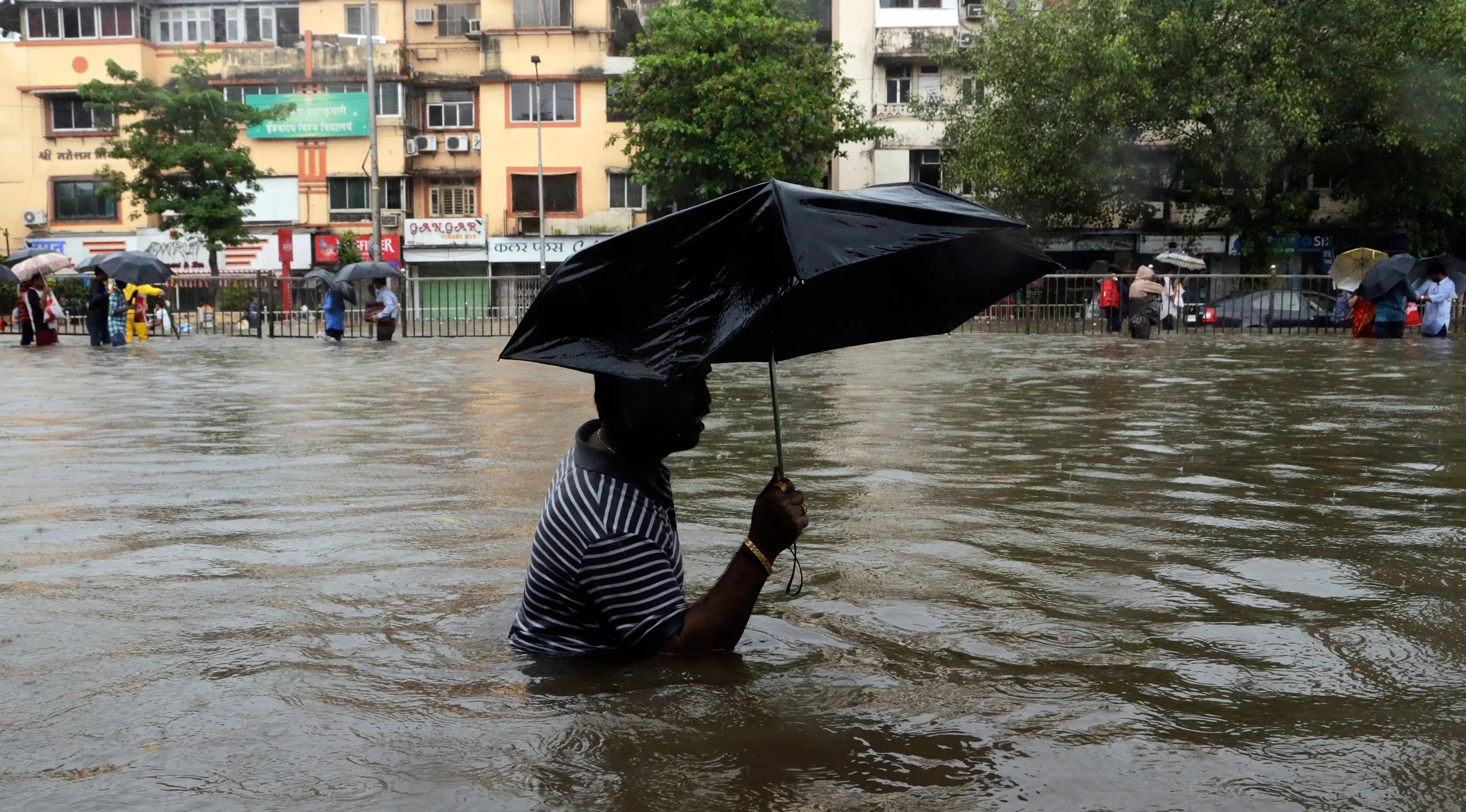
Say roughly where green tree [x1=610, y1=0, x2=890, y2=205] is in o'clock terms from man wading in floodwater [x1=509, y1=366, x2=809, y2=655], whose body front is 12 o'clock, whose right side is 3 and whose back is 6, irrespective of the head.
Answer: The green tree is roughly at 9 o'clock from the man wading in floodwater.

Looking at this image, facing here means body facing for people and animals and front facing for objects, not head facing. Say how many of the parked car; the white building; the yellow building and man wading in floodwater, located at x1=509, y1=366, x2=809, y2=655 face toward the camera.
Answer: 2

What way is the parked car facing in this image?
to the viewer's right

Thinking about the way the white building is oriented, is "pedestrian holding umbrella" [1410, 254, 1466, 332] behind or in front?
in front

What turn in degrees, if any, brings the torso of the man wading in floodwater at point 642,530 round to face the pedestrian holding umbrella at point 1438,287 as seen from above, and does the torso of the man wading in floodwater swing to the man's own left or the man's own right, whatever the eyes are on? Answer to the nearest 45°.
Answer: approximately 45° to the man's own left

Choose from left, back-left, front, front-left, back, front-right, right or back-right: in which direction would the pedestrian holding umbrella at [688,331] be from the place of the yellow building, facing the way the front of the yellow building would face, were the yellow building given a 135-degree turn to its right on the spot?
back-left

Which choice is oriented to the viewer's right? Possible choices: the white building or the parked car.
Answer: the parked car

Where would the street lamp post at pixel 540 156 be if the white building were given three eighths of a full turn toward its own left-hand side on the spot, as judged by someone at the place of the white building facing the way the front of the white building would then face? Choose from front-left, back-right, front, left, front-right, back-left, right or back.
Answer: back-left

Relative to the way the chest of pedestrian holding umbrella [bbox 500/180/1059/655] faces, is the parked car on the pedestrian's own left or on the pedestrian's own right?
on the pedestrian's own left

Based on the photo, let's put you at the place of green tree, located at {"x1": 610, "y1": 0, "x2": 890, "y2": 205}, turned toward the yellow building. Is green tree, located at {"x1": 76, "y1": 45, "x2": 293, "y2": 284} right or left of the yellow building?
left

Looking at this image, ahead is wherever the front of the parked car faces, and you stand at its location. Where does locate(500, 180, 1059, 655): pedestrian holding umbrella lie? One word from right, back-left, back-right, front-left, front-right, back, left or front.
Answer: right

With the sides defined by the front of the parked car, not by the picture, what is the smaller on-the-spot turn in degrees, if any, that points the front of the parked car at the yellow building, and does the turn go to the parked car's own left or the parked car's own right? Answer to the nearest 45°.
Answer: approximately 180°

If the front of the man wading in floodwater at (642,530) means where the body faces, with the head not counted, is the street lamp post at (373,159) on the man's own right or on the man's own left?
on the man's own left

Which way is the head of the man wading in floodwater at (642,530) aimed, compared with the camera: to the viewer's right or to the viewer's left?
to the viewer's right

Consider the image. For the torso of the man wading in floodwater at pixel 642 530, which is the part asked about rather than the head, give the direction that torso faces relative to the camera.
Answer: to the viewer's right

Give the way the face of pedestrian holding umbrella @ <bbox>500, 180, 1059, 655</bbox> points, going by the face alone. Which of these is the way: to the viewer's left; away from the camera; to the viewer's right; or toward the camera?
to the viewer's right

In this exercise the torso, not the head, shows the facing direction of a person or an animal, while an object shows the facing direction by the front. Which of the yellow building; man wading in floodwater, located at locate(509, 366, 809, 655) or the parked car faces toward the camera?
the yellow building
